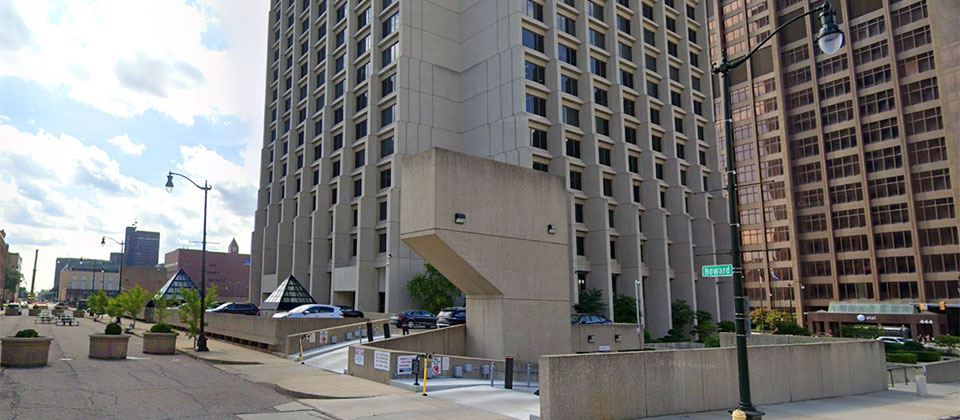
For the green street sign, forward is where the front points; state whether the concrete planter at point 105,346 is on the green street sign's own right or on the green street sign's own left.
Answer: on the green street sign's own right

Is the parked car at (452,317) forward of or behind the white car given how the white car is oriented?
behind

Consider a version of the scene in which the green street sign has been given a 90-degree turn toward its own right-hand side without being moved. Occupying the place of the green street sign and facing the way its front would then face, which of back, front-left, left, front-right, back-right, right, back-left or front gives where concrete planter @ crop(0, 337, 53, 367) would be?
front

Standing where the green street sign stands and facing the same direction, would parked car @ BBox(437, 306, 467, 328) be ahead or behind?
behind

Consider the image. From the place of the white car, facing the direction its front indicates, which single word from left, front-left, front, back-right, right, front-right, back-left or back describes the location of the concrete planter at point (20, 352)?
front-left

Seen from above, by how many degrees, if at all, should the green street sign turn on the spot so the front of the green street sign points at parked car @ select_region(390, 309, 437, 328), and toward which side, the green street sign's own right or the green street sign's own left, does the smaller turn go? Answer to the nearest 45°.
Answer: approximately 135° to the green street sign's own right

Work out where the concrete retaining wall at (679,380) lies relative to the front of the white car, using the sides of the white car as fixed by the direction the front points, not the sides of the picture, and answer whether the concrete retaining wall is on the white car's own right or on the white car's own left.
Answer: on the white car's own left

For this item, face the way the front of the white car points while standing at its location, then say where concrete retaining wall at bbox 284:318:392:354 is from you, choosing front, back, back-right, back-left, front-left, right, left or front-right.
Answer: left

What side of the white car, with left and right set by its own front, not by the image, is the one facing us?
left

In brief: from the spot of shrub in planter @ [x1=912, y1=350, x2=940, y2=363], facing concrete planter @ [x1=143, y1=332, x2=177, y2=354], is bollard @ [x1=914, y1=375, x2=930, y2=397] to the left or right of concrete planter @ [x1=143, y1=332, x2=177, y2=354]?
left

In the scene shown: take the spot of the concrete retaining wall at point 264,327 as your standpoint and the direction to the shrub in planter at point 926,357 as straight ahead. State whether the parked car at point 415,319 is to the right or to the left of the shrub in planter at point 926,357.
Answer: left

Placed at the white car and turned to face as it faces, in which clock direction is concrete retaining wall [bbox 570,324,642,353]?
The concrete retaining wall is roughly at 7 o'clock from the white car.

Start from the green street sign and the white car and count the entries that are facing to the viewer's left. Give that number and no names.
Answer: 1

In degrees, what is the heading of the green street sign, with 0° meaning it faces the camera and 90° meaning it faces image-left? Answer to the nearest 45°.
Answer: approximately 0°
